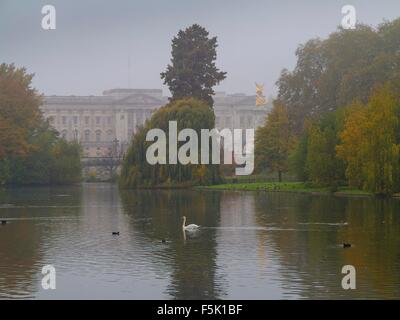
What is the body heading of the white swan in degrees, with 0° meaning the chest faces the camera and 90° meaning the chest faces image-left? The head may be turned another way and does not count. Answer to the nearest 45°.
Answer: approximately 90°
